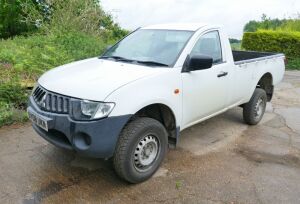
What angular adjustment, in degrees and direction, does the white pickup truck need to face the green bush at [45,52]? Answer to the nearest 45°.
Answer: approximately 90° to its right

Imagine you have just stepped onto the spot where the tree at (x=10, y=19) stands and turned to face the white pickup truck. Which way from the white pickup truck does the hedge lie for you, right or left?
left

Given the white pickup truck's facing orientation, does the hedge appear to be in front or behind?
behind

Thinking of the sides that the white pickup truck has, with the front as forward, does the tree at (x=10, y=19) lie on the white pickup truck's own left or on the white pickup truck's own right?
on the white pickup truck's own right

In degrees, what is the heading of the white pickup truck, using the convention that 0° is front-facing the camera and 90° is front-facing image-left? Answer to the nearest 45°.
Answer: approximately 45°

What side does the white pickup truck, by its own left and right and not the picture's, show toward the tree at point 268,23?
back
